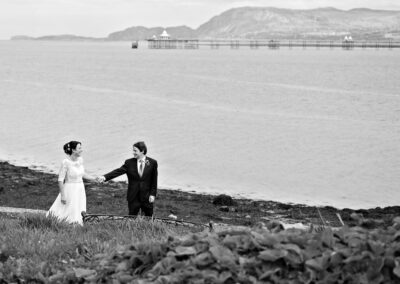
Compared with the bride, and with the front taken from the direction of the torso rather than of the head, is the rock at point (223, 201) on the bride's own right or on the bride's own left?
on the bride's own left

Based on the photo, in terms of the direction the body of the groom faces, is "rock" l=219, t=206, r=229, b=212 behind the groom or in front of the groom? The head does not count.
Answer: behind

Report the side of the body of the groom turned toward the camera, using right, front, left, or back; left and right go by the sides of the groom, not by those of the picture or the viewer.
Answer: front

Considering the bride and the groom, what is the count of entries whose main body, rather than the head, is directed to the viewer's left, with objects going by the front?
0

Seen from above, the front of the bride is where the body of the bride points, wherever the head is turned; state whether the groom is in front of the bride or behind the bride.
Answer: in front

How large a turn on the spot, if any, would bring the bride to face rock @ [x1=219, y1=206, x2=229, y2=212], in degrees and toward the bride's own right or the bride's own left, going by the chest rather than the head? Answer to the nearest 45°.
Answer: approximately 90° to the bride's own left

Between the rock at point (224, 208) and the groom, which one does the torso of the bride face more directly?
the groom

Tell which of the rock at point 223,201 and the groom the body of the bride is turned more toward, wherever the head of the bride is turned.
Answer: the groom

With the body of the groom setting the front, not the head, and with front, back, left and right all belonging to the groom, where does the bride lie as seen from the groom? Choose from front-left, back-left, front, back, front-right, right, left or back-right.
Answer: right

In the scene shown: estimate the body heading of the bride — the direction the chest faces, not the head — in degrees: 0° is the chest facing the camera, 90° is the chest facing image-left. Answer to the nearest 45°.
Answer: approximately 315°
